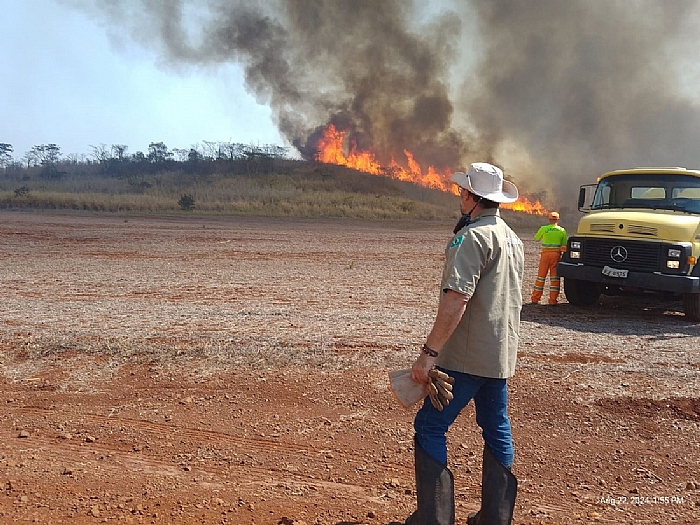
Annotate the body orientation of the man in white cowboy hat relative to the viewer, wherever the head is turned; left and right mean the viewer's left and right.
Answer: facing away from the viewer and to the left of the viewer

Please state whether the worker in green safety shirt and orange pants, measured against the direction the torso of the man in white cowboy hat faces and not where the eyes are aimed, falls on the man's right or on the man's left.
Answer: on the man's right

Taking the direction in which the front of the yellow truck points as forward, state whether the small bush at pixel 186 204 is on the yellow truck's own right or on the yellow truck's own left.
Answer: on the yellow truck's own right

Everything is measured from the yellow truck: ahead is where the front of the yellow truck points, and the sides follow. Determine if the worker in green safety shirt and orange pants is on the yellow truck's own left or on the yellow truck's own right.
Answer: on the yellow truck's own right

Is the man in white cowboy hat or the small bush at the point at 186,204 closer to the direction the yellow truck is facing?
the man in white cowboy hat

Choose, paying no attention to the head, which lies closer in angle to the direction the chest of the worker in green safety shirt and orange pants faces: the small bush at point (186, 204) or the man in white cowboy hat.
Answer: the small bush

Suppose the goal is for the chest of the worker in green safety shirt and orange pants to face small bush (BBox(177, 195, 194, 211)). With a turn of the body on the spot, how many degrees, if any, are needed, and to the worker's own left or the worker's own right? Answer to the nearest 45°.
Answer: approximately 45° to the worker's own left

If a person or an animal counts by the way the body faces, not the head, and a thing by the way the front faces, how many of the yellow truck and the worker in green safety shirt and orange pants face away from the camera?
1

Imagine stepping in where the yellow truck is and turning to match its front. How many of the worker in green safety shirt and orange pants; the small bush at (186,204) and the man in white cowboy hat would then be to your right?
2

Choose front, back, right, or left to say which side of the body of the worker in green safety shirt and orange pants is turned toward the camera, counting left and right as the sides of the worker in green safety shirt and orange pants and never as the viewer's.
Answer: back

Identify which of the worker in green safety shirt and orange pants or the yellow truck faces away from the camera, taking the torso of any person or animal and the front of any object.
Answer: the worker in green safety shirt and orange pants
